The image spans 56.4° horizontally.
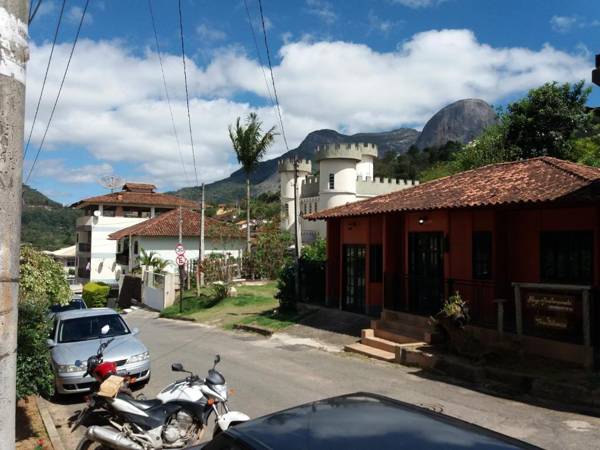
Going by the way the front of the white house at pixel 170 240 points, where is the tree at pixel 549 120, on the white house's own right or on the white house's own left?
on the white house's own left

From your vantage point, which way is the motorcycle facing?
to the viewer's right

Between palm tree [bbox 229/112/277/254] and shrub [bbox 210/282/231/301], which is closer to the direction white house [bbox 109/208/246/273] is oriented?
the shrub

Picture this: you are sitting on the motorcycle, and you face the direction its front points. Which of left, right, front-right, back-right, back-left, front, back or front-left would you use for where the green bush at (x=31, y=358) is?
back-left

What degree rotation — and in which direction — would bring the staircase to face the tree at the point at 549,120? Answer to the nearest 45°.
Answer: approximately 180°

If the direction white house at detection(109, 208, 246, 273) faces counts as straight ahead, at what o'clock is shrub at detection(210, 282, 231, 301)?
The shrub is roughly at 10 o'clock from the white house.

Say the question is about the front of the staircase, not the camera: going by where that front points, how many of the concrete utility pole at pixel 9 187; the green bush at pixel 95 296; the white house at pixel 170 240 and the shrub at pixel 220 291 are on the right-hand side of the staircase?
3

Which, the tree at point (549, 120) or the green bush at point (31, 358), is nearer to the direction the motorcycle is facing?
the tree

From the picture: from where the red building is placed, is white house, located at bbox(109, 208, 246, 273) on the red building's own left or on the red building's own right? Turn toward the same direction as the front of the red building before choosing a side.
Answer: on the red building's own right

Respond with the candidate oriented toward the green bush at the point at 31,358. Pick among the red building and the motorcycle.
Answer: the red building

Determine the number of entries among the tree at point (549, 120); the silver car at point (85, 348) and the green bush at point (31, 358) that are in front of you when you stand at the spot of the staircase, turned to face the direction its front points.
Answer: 2

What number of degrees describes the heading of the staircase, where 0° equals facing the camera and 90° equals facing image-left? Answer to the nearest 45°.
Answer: approximately 45°
